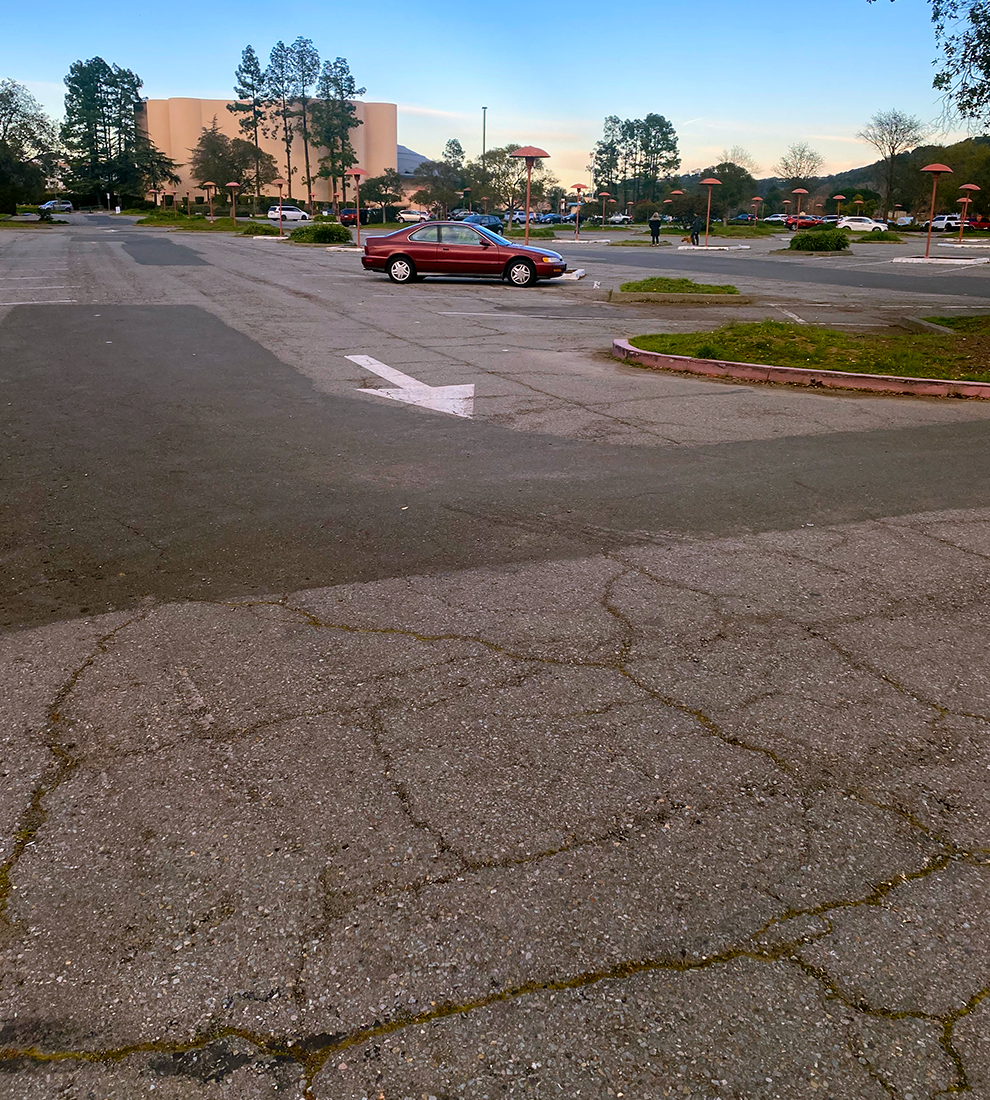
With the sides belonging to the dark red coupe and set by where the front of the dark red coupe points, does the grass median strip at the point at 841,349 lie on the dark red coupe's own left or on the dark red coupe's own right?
on the dark red coupe's own right

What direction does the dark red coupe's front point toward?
to the viewer's right

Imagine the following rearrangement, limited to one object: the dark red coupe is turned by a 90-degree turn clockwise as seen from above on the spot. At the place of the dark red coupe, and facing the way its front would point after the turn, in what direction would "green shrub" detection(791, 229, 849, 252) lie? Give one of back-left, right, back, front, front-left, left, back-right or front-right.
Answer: back-left

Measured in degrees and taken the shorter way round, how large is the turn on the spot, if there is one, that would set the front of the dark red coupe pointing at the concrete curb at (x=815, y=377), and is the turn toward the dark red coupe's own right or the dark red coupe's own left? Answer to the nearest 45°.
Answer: approximately 90° to the dark red coupe's own right

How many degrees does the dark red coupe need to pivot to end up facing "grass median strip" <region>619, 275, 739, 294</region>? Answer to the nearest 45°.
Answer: approximately 45° to its right
